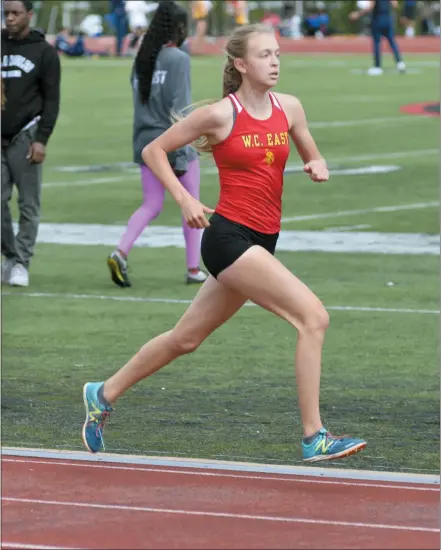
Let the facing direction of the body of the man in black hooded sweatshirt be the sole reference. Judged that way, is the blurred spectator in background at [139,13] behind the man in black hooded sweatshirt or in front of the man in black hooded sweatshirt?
behind

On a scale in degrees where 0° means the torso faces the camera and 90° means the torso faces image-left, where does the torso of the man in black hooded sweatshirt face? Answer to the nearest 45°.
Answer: approximately 45°

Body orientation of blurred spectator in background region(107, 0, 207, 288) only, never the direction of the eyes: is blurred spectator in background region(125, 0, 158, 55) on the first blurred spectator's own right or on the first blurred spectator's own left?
on the first blurred spectator's own left

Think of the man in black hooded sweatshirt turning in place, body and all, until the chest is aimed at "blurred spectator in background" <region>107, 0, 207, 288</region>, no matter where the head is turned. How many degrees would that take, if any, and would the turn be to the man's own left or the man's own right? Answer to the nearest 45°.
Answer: approximately 135° to the man's own left

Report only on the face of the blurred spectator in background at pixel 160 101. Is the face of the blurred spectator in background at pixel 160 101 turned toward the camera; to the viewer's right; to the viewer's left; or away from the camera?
away from the camera

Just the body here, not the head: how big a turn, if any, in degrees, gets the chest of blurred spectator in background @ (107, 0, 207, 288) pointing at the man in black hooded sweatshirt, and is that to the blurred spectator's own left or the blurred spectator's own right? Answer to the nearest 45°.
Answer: approximately 135° to the blurred spectator's own left

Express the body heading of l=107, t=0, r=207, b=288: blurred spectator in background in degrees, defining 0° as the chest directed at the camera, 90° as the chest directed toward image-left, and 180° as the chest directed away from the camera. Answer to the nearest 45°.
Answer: approximately 225°

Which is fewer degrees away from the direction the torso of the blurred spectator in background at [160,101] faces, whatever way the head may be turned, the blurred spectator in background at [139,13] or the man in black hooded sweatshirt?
the blurred spectator in background

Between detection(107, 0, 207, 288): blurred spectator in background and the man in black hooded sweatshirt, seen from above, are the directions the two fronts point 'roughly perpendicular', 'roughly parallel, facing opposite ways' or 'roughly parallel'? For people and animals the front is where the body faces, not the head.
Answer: roughly parallel, facing opposite ways
